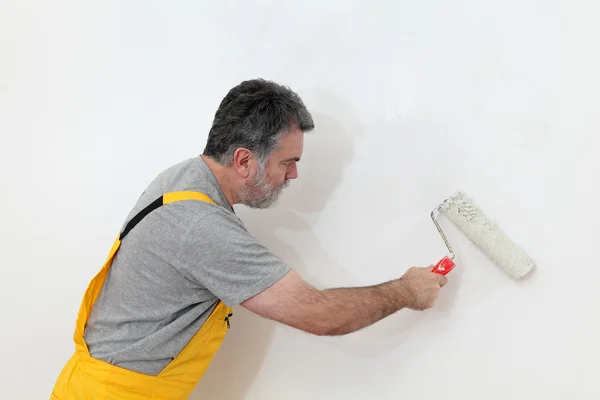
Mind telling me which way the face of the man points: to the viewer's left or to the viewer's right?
to the viewer's right

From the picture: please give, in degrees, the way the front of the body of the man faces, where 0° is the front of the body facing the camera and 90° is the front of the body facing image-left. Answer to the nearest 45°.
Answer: approximately 270°
